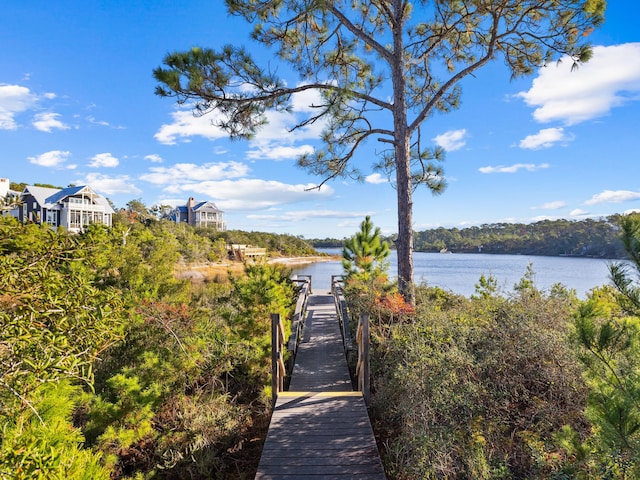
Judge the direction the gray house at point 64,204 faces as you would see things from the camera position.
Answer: facing the viewer and to the right of the viewer

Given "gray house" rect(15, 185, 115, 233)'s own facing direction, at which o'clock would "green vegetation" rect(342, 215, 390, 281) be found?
The green vegetation is roughly at 1 o'clock from the gray house.

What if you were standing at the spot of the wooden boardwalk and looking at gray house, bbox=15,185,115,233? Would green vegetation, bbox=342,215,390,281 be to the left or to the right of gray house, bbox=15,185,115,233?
right

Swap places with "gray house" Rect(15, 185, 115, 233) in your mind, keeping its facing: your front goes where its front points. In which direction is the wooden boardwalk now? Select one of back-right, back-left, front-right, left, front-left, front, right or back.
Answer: front-right
